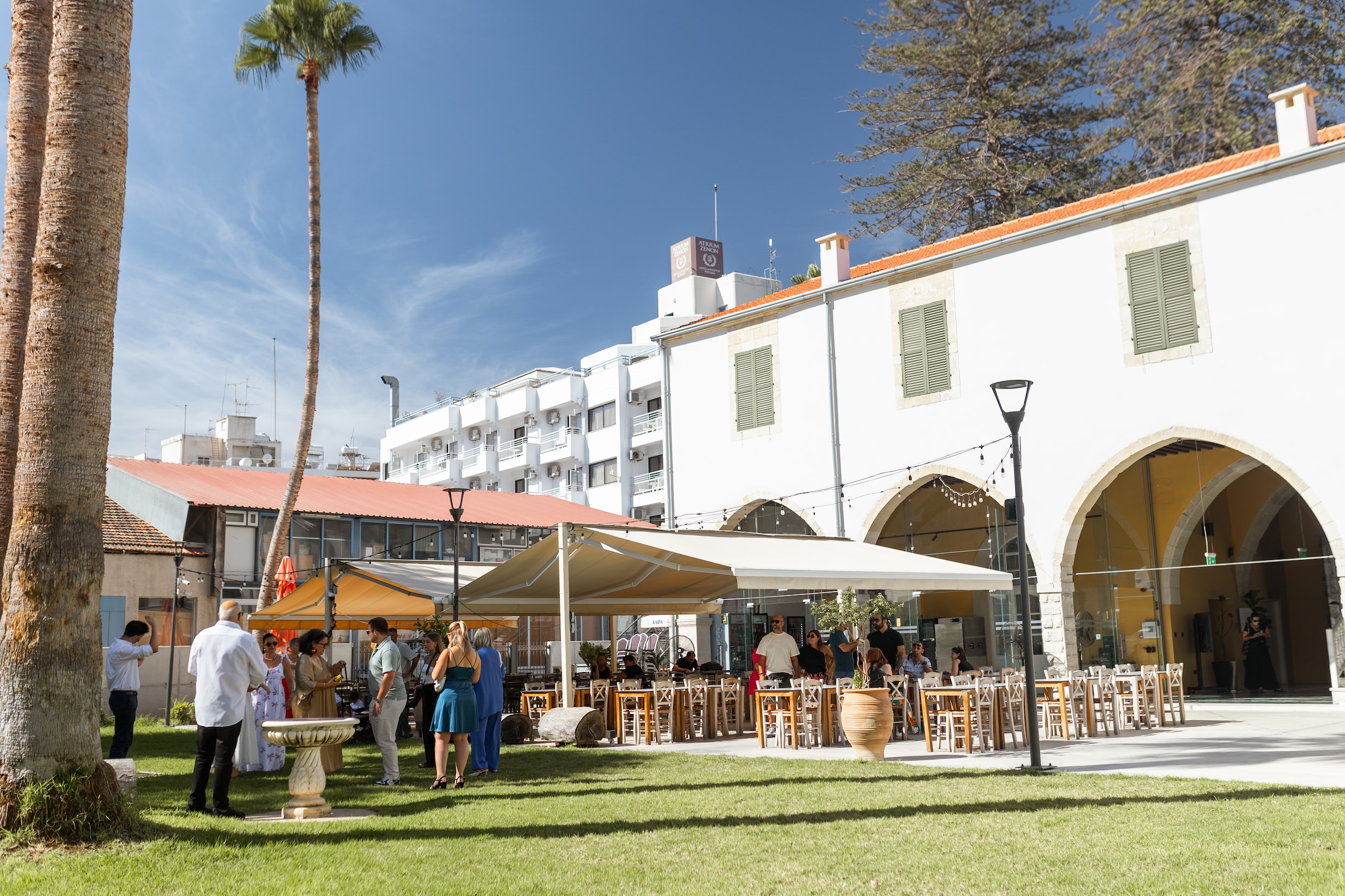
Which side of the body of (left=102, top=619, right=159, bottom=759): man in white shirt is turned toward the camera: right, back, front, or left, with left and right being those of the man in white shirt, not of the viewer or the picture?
right

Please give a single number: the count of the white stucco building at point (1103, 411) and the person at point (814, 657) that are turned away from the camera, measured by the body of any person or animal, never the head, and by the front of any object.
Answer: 0

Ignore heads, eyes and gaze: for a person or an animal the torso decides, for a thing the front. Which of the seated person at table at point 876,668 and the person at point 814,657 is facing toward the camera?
the person at point 814,657

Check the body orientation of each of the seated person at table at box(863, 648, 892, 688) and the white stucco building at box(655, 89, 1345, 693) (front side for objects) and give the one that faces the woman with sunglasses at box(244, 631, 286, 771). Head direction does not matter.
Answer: the white stucco building

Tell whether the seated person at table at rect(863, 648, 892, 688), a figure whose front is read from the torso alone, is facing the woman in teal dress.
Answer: no

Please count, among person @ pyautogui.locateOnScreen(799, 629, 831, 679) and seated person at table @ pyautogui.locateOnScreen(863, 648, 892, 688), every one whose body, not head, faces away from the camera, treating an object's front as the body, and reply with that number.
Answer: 1

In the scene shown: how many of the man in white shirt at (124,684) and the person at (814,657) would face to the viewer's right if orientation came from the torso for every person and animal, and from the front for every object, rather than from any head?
1

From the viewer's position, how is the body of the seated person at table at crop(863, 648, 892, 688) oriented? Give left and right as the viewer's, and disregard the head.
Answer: facing away from the viewer

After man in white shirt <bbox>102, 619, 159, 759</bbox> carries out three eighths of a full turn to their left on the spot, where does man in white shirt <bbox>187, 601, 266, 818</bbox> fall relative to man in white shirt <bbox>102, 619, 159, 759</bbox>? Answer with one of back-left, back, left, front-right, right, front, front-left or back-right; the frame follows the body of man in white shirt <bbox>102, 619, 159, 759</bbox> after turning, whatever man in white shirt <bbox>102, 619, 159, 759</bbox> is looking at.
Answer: back-left

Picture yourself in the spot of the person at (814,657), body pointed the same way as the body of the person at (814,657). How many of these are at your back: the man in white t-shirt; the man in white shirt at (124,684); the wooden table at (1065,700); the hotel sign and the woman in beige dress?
1

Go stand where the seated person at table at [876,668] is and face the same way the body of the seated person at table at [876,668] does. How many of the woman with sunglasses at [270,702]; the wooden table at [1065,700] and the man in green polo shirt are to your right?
1

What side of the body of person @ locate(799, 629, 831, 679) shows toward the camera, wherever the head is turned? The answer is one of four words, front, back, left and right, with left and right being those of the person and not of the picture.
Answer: front

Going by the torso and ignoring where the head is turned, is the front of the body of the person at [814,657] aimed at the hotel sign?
no

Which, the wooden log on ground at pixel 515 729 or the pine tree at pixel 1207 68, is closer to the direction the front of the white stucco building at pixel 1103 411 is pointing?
the wooden log on ground

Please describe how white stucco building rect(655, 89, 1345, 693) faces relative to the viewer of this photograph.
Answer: facing the viewer and to the left of the viewer

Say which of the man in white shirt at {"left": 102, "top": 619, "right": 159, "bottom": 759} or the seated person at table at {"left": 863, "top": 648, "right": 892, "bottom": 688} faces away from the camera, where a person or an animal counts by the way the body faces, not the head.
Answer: the seated person at table

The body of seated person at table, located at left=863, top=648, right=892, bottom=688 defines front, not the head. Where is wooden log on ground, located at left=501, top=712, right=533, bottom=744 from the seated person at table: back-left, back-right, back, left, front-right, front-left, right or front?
left

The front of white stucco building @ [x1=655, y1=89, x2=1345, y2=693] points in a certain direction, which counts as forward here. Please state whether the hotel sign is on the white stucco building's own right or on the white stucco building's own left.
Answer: on the white stucco building's own right
